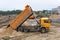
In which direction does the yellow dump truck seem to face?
to the viewer's right
